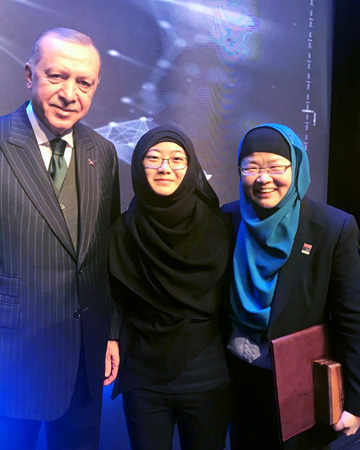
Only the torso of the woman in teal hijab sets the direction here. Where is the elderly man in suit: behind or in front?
in front

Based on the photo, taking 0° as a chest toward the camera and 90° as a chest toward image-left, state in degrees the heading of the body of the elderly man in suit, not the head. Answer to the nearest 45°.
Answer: approximately 315°

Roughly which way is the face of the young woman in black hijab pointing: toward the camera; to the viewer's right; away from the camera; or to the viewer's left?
toward the camera

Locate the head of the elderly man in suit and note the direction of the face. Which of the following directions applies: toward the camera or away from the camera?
toward the camera

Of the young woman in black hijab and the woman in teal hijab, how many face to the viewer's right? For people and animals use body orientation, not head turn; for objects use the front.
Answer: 0

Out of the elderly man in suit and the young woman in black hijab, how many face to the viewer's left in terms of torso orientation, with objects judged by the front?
0

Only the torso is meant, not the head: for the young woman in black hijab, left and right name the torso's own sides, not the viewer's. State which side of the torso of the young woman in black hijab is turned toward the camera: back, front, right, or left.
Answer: front
